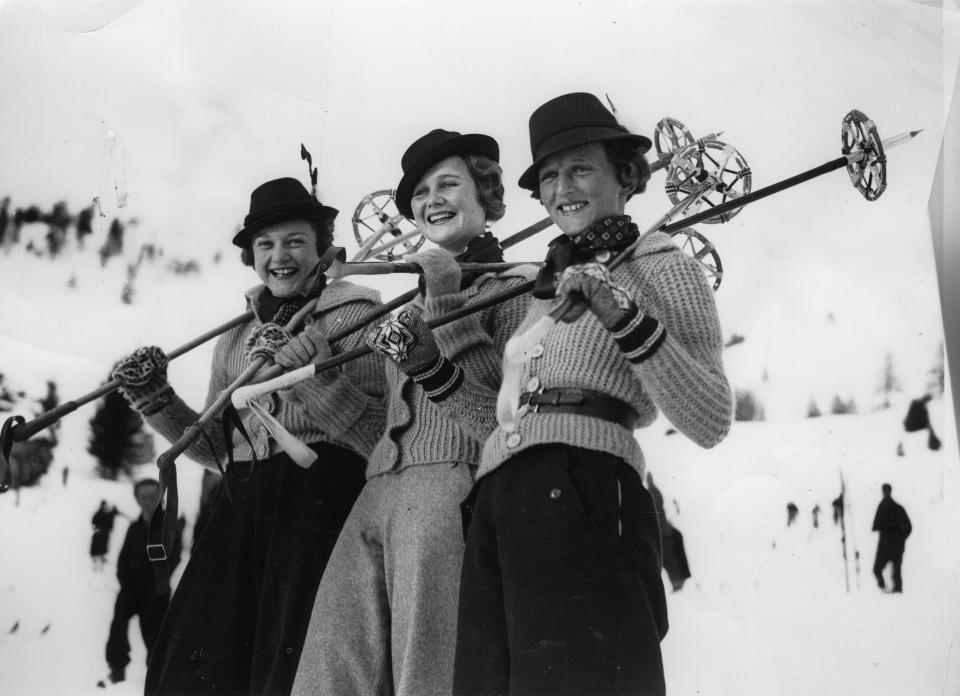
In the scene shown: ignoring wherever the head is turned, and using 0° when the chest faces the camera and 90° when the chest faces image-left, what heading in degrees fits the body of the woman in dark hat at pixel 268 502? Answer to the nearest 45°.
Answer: approximately 45°

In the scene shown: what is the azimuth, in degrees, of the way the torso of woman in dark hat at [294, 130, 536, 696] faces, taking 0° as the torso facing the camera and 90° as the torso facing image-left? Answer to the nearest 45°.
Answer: approximately 45°

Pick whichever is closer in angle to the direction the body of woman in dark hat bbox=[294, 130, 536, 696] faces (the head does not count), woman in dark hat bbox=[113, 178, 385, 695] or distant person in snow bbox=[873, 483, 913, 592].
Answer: the woman in dark hat

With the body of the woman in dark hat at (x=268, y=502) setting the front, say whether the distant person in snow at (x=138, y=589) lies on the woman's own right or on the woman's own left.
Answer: on the woman's own right

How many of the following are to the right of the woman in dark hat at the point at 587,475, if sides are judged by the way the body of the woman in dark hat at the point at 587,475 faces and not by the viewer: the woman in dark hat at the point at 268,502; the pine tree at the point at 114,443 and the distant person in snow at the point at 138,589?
3

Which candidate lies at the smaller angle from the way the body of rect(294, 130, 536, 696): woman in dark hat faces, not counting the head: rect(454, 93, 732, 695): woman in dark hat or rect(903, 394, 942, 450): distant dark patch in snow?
the woman in dark hat

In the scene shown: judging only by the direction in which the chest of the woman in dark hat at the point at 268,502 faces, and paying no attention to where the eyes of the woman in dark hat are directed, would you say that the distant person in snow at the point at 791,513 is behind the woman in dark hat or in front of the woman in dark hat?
behind
